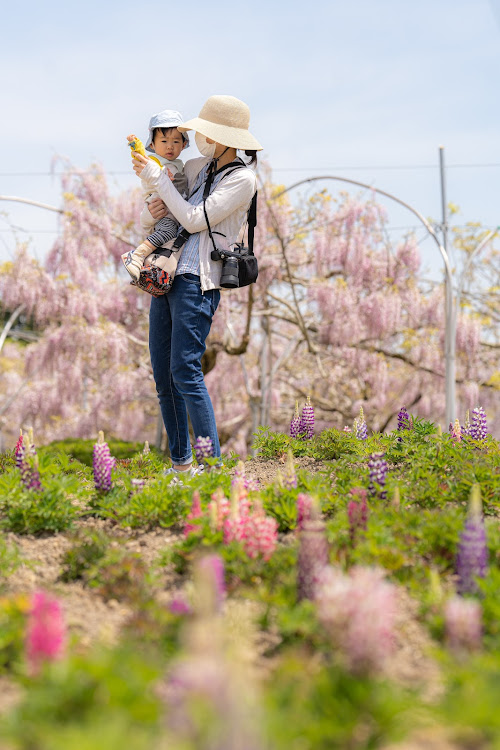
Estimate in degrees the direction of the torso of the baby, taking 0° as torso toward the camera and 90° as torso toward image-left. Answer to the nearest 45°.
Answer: approximately 45°

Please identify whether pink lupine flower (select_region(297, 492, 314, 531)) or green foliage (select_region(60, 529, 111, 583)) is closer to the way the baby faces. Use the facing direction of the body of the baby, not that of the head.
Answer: the green foliage

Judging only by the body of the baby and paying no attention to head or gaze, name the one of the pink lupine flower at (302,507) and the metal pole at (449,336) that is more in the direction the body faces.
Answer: the pink lupine flower

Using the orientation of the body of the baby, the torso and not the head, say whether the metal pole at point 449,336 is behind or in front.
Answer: behind
